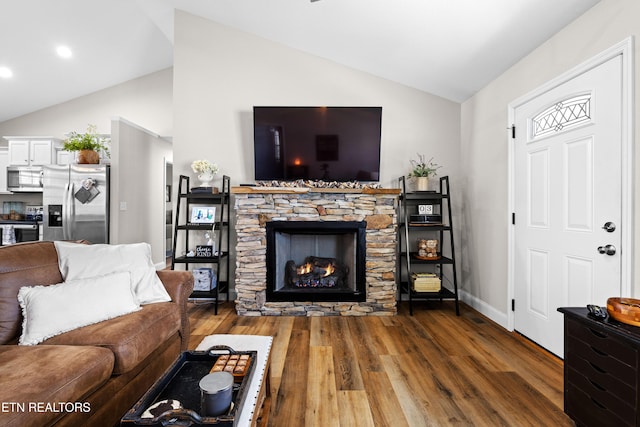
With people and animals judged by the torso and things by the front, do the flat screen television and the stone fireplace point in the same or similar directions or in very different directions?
same or similar directions

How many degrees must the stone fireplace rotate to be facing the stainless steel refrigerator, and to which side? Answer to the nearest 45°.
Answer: approximately 90° to its right

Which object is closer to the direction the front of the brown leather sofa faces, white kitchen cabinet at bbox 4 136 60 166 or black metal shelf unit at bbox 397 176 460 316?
the black metal shelf unit

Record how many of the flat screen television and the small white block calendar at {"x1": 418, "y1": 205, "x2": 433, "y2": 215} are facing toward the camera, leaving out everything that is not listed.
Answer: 2

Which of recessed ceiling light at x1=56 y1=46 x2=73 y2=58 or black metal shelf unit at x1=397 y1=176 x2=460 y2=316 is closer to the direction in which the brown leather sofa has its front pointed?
the black metal shelf unit

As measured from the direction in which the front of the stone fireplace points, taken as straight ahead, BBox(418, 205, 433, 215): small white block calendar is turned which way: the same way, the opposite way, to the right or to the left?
the same way

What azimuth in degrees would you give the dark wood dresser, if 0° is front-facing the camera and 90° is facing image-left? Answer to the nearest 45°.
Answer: approximately 45°

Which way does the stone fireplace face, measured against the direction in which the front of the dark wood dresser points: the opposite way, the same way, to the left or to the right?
to the left

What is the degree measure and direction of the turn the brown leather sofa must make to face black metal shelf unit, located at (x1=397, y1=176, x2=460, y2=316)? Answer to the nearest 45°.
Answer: approximately 45° to its left

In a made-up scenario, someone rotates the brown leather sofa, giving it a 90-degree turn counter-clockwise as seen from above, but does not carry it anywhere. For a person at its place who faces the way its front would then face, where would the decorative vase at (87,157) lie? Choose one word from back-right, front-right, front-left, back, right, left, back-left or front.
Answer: front-left

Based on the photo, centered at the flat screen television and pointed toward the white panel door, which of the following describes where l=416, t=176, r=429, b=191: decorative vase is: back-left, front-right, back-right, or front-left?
front-left

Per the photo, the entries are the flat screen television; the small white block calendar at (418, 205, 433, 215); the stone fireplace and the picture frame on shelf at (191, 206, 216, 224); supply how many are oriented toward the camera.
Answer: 4

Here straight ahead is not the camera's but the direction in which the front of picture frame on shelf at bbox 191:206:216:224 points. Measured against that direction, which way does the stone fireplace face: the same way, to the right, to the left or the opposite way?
the same way

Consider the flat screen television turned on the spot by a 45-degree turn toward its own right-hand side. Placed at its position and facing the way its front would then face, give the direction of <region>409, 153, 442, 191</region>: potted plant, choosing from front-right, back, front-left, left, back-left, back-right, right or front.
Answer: back-left

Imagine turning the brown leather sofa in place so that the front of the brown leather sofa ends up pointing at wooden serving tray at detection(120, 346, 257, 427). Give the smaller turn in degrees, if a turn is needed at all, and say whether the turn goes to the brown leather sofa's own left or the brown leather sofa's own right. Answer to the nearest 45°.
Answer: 0° — it already faces it

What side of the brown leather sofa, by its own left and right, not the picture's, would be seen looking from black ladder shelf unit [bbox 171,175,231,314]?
left

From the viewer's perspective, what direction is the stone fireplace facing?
toward the camera

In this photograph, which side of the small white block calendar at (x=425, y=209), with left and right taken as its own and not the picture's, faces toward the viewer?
front

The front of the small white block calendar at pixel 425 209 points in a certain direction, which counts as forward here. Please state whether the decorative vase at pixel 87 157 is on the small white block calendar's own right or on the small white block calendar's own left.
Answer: on the small white block calendar's own right
